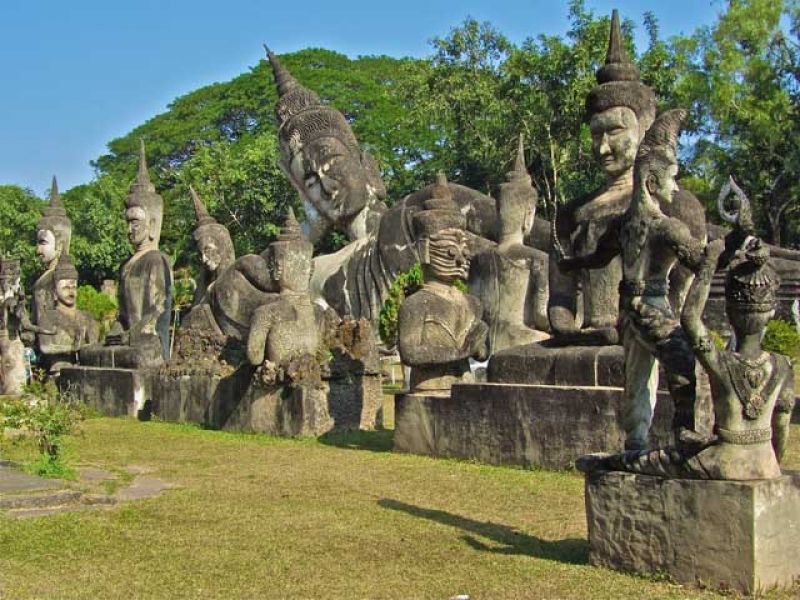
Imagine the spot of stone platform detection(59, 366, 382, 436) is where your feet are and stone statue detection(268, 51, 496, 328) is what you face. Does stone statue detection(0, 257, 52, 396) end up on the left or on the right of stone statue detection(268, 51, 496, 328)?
left

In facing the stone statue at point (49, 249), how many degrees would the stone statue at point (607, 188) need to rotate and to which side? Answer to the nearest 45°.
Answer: approximately 90° to its right

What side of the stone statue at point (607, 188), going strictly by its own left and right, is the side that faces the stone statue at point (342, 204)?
right

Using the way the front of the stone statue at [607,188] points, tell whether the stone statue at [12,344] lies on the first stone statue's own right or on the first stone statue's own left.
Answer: on the first stone statue's own right

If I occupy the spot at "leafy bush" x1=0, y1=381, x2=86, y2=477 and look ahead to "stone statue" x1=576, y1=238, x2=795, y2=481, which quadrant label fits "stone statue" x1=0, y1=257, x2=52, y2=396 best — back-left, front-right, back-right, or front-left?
back-left

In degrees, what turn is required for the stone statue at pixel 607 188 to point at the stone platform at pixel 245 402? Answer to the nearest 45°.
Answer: approximately 90° to its right

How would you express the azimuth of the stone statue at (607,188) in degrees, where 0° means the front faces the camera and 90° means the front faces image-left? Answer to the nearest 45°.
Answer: approximately 45°

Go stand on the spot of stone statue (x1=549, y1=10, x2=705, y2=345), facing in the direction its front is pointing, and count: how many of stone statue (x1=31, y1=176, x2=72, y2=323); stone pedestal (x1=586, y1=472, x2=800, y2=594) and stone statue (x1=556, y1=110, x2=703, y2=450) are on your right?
1

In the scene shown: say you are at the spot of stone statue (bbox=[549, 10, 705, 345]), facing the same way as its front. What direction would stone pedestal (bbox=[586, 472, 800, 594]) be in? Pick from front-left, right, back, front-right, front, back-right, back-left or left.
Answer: front-left

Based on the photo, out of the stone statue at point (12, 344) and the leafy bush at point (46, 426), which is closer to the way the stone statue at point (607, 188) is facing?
the leafy bush

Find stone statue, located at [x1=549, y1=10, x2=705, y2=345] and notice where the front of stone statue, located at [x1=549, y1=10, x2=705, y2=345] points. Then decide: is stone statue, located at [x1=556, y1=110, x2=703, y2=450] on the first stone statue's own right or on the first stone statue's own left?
on the first stone statue's own left

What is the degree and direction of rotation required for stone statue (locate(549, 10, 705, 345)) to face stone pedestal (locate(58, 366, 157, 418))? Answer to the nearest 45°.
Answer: approximately 90° to its right

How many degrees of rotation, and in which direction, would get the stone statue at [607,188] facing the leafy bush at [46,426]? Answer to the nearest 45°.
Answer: approximately 45° to its right

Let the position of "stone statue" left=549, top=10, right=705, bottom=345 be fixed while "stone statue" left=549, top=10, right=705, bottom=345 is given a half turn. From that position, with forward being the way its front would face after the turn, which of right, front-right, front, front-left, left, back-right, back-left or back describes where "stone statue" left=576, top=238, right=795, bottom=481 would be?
back-right
